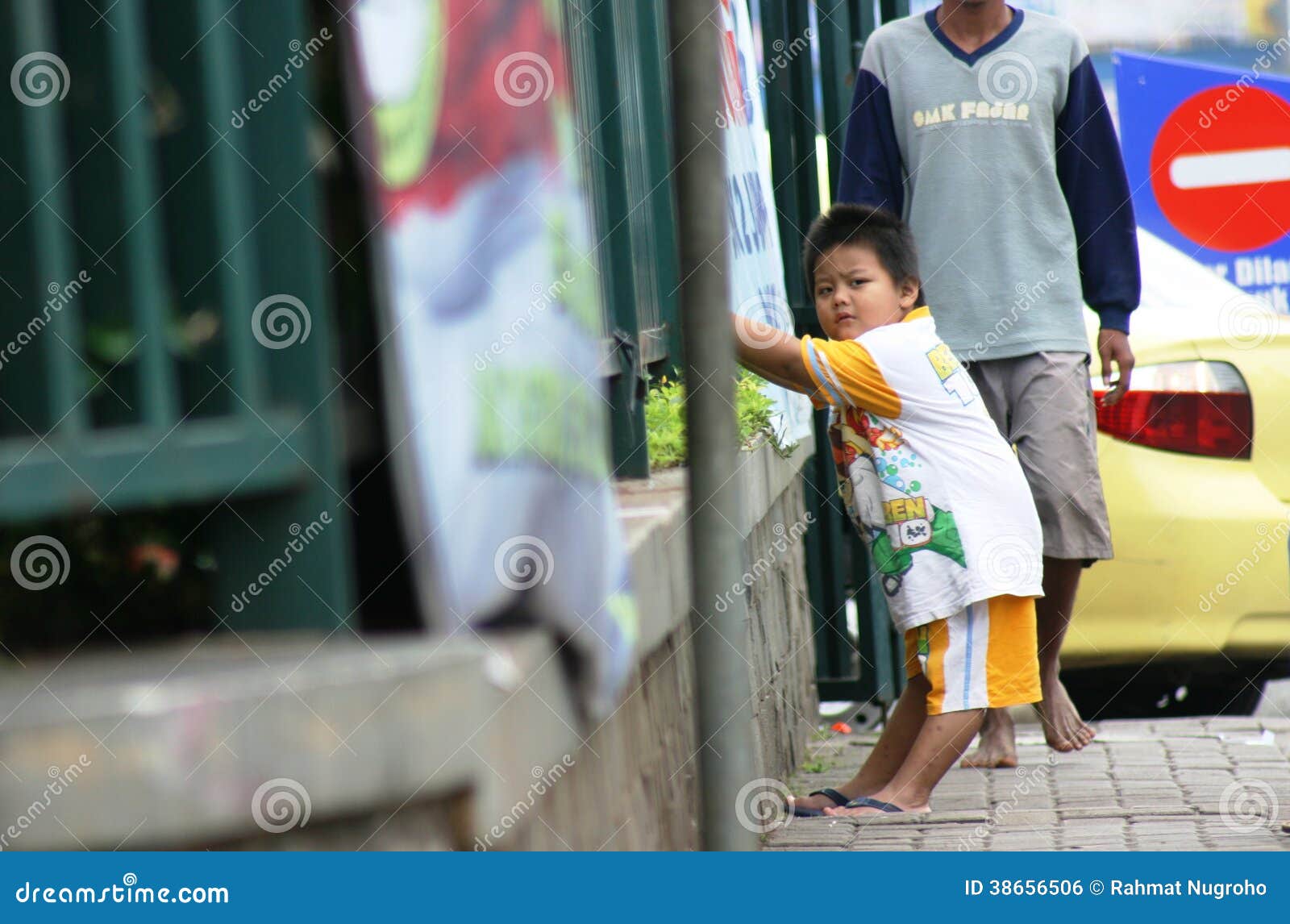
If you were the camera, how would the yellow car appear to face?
facing away from the viewer and to the left of the viewer

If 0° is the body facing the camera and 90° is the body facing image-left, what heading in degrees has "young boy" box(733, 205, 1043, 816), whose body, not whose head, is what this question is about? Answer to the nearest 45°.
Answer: approximately 90°

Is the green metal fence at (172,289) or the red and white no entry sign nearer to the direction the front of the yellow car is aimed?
the red and white no entry sign

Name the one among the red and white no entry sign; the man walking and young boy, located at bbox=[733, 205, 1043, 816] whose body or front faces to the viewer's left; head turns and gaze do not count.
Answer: the young boy

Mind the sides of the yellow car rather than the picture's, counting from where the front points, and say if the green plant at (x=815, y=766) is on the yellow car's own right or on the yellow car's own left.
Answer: on the yellow car's own left

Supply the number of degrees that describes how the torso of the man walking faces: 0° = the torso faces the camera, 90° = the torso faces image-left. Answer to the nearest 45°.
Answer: approximately 0°

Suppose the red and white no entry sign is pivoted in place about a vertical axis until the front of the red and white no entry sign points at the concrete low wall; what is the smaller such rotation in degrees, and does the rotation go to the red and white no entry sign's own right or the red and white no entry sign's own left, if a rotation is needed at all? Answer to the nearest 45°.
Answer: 0° — it already faces it

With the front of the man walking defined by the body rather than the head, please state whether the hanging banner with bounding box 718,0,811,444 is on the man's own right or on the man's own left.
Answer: on the man's own right
